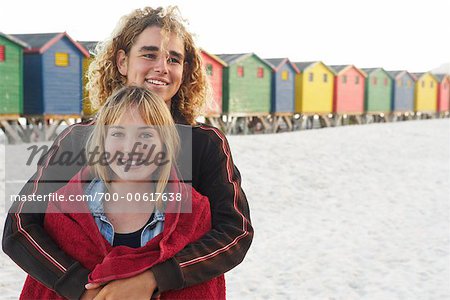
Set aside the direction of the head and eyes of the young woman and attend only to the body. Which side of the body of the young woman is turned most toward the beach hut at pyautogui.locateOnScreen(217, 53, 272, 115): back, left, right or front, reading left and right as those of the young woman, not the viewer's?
back

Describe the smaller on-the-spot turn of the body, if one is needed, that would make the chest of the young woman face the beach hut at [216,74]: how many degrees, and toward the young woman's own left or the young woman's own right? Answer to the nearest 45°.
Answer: approximately 180°

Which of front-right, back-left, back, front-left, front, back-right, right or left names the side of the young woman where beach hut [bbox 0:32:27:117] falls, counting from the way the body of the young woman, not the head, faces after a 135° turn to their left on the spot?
front-left

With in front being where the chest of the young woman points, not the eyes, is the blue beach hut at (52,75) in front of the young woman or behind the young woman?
behind

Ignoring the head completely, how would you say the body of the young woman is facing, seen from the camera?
toward the camera
